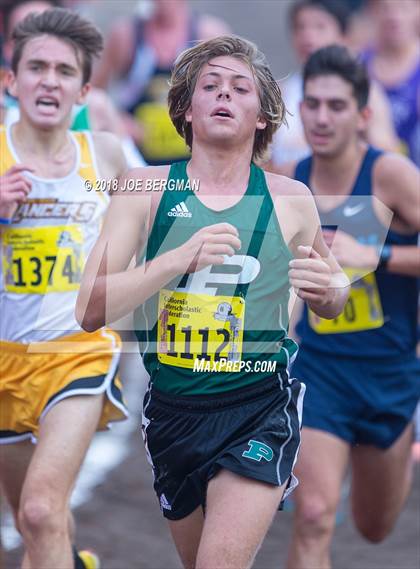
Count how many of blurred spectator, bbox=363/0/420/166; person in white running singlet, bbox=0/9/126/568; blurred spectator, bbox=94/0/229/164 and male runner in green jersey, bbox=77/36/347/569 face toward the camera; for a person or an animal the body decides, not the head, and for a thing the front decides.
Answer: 4

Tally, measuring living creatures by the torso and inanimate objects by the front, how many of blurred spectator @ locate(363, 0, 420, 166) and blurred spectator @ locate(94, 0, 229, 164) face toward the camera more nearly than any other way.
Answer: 2

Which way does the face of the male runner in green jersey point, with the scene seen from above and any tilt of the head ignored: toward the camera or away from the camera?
toward the camera

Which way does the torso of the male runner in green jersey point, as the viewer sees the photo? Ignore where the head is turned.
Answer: toward the camera

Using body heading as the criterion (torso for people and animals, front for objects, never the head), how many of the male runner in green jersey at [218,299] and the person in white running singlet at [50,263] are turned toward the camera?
2

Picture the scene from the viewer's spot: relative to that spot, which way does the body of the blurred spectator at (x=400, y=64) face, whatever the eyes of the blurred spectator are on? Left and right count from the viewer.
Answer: facing the viewer

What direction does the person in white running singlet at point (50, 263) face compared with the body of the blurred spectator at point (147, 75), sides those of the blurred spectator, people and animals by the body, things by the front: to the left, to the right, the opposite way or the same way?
the same way

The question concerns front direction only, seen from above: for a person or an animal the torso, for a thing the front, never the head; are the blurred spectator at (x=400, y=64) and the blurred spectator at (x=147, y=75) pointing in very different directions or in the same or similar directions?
same or similar directions

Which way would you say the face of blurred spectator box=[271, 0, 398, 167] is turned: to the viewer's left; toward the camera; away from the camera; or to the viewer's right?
toward the camera

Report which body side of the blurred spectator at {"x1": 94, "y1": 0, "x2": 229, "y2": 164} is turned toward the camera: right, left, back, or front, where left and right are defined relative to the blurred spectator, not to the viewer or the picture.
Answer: front

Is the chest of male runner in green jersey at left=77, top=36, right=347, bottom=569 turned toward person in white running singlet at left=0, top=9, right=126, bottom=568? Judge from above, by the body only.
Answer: no

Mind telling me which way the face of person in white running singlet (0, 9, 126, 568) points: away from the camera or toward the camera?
toward the camera

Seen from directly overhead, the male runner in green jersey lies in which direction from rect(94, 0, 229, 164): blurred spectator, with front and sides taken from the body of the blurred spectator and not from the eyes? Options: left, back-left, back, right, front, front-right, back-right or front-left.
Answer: front

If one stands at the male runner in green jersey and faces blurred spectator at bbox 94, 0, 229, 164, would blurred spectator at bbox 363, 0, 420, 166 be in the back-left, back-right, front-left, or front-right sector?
front-right

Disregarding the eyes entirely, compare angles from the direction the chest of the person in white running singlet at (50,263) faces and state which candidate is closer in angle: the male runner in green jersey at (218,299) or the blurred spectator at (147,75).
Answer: the male runner in green jersey
